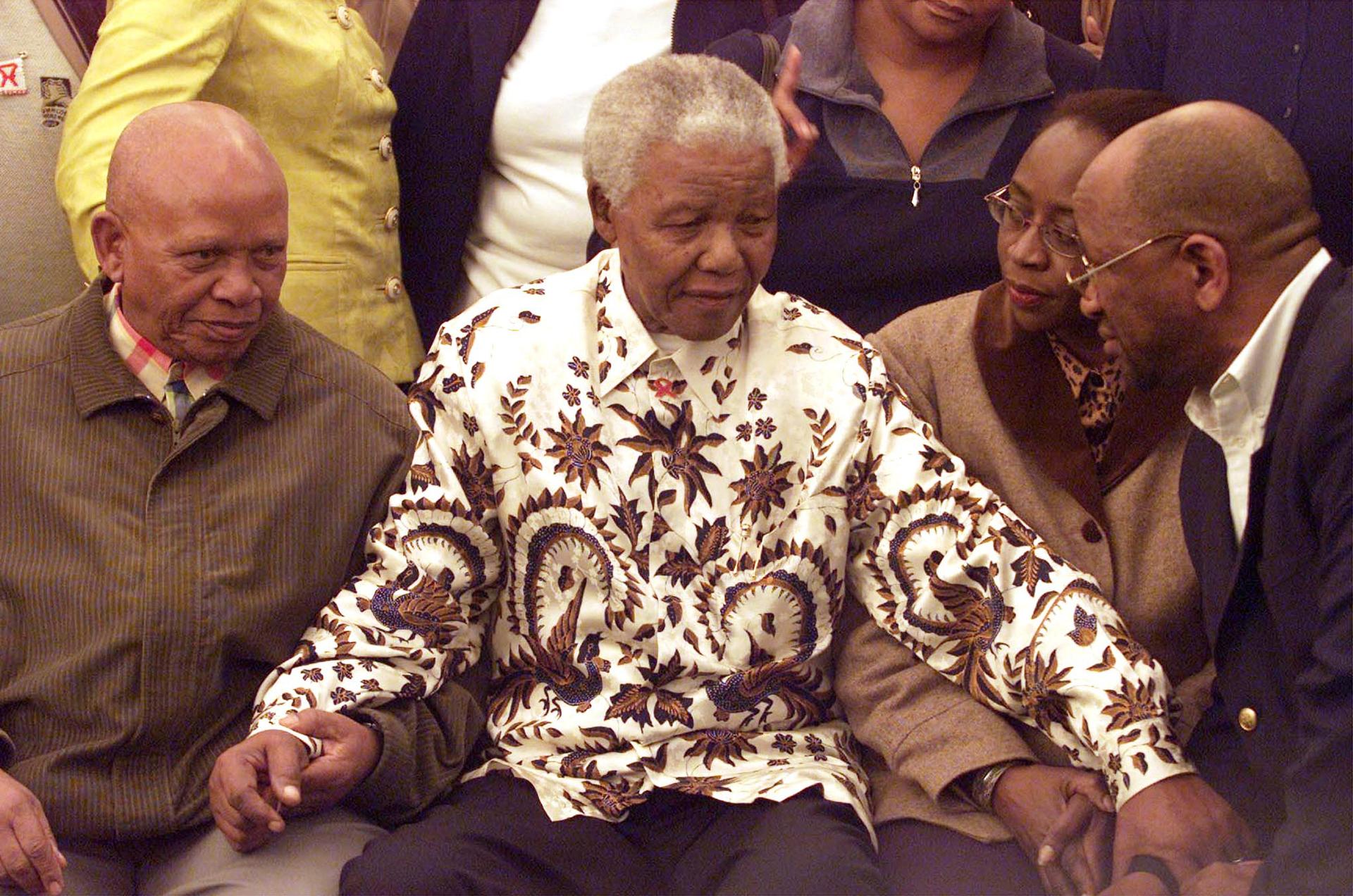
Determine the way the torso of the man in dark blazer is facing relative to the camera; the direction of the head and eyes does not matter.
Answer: to the viewer's left

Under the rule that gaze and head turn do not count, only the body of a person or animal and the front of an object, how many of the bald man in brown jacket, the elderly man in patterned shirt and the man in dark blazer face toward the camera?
2

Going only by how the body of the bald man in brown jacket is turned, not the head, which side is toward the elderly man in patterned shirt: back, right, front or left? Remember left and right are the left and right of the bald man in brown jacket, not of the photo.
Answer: left

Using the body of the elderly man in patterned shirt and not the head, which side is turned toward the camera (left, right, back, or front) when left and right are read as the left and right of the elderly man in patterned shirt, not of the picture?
front

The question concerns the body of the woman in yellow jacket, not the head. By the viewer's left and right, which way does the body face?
facing the viewer and to the right of the viewer

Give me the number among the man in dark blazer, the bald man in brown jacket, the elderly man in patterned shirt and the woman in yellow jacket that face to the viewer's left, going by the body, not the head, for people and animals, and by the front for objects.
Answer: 1

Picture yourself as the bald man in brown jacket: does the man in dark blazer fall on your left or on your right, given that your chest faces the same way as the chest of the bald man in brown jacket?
on your left

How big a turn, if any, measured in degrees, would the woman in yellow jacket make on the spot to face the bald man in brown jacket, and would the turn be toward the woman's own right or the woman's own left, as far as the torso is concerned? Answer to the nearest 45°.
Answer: approximately 45° to the woman's own right

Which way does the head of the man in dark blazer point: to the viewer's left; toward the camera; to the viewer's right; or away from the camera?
to the viewer's left

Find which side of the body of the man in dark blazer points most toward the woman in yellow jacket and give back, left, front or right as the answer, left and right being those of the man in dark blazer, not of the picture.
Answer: front

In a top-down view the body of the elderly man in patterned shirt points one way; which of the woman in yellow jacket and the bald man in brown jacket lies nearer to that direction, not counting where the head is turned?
the bald man in brown jacket

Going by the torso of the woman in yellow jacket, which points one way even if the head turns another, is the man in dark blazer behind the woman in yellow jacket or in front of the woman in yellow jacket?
in front

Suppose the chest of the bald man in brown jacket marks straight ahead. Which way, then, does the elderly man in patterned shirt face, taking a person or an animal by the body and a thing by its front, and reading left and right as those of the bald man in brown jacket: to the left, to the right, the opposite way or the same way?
the same way

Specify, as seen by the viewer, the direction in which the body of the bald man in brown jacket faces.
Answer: toward the camera

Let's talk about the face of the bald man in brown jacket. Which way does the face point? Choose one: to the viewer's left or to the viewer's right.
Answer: to the viewer's right

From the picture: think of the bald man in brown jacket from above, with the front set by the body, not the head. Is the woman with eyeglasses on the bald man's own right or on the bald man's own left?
on the bald man's own left

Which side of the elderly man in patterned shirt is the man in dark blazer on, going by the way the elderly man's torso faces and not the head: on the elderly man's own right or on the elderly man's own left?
on the elderly man's own left

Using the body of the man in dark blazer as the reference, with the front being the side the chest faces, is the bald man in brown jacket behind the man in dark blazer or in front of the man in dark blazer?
in front

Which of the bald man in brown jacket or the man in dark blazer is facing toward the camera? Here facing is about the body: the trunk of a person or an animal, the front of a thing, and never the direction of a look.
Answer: the bald man in brown jacket
